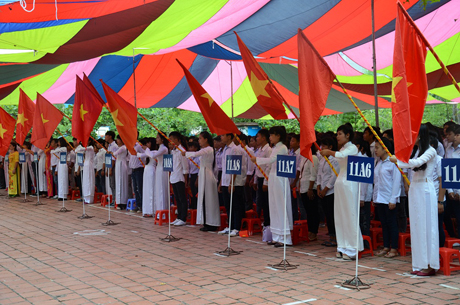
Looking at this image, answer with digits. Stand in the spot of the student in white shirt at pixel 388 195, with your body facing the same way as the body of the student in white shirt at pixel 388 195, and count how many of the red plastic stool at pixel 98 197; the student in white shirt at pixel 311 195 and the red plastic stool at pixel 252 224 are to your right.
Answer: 3

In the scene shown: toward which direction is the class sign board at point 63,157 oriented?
toward the camera

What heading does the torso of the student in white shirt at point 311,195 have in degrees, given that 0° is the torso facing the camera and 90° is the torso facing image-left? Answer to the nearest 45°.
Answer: approximately 45°

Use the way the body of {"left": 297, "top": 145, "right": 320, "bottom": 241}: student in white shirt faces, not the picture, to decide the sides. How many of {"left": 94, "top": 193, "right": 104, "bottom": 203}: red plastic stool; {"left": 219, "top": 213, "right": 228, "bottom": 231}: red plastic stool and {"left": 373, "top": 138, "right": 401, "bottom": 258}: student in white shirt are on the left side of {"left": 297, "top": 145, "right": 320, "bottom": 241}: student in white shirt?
1

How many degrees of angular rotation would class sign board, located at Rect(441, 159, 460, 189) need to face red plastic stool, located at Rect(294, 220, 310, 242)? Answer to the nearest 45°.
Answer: approximately 135° to its right

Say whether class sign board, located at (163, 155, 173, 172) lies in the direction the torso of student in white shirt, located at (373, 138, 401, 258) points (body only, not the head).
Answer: no

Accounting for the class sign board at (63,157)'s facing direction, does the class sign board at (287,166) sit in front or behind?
in front

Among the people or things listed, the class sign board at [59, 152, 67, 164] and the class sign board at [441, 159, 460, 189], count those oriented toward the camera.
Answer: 2

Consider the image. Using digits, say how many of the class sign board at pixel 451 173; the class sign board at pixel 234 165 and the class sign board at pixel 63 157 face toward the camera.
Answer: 3

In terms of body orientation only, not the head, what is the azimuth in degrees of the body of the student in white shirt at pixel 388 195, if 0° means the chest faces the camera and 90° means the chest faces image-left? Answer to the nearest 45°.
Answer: approximately 45°

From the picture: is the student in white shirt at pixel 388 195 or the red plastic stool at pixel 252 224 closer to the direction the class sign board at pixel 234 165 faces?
the student in white shirt

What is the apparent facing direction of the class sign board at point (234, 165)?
toward the camera

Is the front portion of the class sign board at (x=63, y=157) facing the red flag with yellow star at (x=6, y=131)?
no

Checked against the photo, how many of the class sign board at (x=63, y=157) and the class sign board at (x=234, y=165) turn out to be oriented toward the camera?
2

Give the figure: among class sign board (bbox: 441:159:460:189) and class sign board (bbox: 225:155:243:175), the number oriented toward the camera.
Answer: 2

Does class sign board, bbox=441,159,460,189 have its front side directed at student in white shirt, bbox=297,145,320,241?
no
